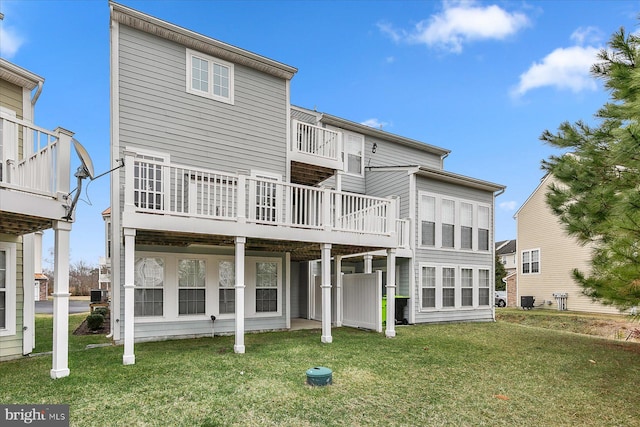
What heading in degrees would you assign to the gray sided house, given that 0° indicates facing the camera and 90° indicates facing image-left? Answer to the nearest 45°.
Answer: approximately 135°

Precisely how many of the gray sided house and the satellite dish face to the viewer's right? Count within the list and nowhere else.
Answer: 1

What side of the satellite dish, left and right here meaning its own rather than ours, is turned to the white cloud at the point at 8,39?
left

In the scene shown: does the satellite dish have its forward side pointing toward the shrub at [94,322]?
no

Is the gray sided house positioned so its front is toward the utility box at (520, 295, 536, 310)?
no

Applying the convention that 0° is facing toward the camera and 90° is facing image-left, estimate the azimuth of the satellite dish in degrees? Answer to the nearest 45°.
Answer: approximately 270°
